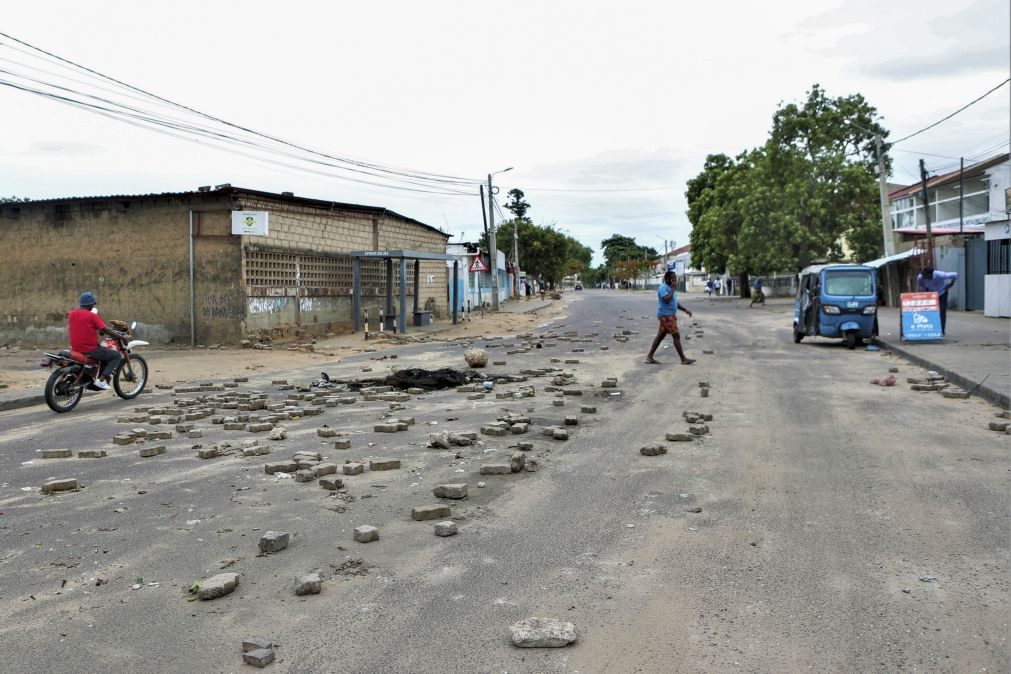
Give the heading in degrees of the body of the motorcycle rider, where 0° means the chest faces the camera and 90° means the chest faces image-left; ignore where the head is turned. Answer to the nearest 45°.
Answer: approximately 225°

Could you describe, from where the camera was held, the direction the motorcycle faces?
facing away from the viewer and to the right of the viewer

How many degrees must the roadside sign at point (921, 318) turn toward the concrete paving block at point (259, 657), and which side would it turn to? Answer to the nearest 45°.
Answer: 0° — it already faces it

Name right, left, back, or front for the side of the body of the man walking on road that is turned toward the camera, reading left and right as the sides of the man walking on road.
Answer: right

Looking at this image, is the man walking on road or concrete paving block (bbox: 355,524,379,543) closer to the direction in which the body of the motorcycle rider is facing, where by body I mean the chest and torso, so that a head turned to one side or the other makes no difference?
the man walking on road

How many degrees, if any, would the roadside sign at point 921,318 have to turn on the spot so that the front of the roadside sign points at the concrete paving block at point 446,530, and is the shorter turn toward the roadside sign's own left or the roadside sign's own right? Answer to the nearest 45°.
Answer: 0° — it already faces it

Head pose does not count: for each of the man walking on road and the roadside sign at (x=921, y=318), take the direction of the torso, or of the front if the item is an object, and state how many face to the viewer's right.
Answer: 1

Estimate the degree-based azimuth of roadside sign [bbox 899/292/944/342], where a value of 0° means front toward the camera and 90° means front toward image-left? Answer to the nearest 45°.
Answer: approximately 0°
